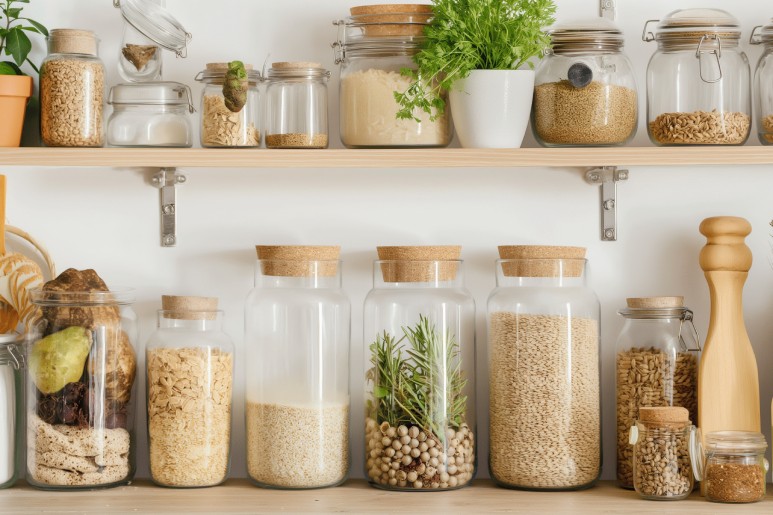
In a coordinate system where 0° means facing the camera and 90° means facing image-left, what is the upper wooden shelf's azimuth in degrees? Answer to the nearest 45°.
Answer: approximately 0°
